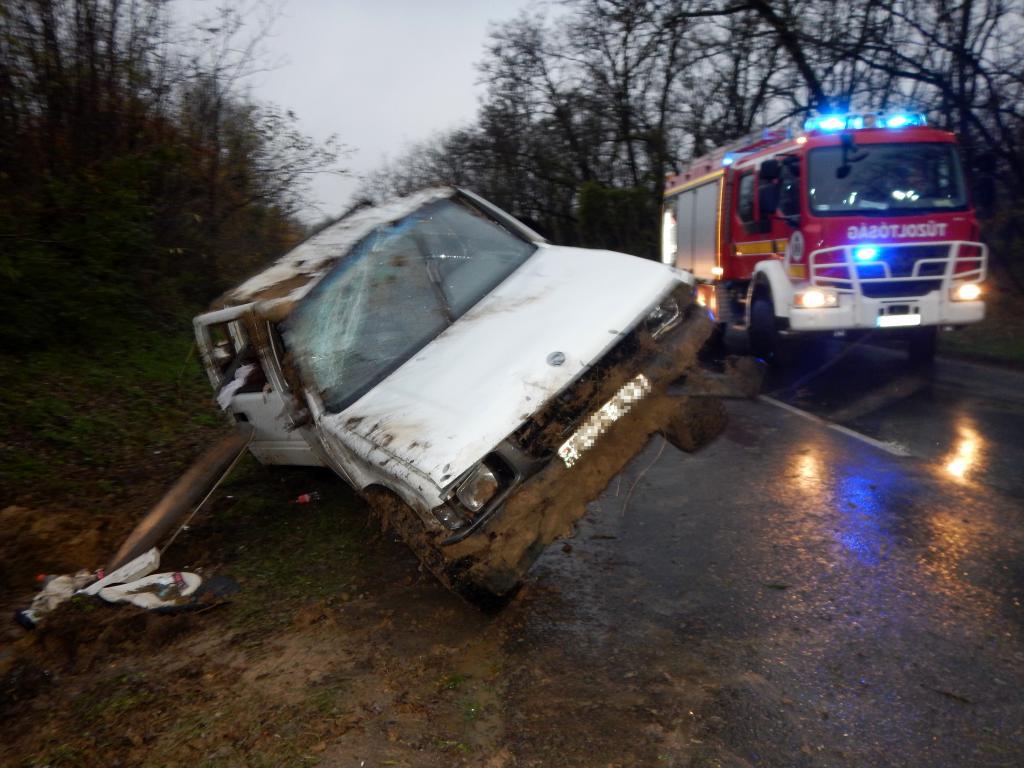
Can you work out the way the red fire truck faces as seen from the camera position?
facing the viewer and to the right of the viewer

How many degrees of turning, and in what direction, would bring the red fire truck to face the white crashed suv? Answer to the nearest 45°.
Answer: approximately 45° to its right

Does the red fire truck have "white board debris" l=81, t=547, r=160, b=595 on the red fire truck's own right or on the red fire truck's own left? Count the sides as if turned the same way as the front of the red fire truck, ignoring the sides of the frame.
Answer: on the red fire truck's own right

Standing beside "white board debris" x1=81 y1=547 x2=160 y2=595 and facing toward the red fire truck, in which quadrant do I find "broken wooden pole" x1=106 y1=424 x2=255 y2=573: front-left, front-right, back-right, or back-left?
front-left

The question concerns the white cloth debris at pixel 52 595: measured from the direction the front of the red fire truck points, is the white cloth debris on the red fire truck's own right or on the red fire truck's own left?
on the red fire truck's own right

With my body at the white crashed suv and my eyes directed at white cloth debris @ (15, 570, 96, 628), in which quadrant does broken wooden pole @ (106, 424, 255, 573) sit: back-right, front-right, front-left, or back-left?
front-right

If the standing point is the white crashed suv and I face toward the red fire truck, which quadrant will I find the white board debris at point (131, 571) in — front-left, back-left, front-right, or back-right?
back-left
